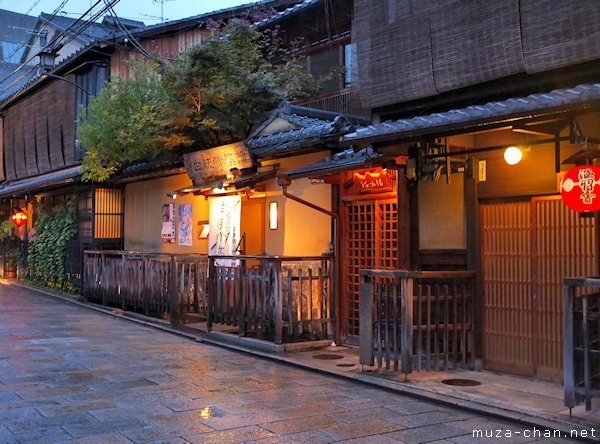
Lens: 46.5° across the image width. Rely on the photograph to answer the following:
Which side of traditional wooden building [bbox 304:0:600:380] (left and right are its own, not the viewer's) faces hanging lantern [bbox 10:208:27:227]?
right

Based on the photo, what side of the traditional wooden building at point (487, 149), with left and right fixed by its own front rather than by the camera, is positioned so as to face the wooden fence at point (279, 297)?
right

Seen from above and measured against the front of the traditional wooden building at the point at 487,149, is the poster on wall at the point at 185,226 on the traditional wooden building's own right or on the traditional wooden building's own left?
on the traditional wooden building's own right

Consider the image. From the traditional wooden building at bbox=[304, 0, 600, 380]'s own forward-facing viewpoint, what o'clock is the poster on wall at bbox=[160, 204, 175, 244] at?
The poster on wall is roughly at 3 o'clock from the traditional wooden building.

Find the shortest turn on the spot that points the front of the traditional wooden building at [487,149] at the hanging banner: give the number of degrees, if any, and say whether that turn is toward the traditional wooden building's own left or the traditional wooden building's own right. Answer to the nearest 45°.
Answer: approximately 90° to the traditional wooden building's own right

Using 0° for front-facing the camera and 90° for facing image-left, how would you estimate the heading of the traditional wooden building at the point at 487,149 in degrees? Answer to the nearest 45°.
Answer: approximately 45°

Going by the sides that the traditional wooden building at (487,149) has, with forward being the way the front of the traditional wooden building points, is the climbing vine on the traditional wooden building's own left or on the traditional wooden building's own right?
on the traditional wooden building's own right
